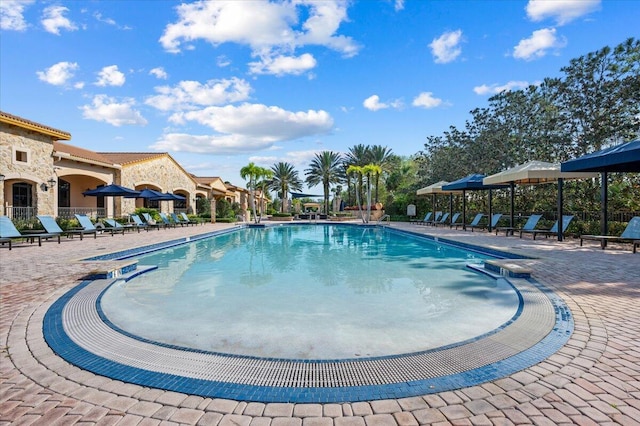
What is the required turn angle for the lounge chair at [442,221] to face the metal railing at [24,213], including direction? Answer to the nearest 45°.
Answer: approximately 45° to its left

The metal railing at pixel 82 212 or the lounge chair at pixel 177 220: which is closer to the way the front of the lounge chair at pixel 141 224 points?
the lounge chair

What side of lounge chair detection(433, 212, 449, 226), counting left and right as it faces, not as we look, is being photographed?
left

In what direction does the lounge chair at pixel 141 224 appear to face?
to the viewer's right

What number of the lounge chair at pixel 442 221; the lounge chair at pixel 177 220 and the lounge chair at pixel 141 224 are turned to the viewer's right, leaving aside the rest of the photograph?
2

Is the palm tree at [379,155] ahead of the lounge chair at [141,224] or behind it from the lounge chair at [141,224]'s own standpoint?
ahead

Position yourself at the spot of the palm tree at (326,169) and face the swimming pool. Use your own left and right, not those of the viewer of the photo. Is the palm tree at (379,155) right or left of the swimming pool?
left

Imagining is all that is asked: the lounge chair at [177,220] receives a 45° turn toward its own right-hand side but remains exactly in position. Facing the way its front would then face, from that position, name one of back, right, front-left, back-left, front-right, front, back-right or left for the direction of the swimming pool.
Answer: front-right

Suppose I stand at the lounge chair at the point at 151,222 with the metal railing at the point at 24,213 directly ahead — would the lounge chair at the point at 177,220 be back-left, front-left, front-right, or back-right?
back-right

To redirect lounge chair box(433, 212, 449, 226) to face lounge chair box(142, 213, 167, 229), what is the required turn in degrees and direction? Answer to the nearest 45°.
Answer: approximately 45° to its left

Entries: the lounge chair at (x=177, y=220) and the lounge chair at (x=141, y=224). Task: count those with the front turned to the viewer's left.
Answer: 0

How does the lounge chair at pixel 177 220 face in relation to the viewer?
to the viewer's right

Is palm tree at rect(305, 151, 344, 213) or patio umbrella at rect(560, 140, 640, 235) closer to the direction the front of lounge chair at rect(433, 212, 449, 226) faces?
the palm tree

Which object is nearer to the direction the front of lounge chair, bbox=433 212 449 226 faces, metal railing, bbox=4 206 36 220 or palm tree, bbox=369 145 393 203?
the metal railing
